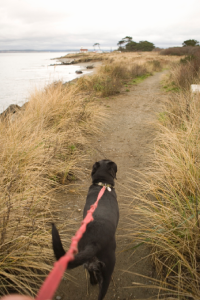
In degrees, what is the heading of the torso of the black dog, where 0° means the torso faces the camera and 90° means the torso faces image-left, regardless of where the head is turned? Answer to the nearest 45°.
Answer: approximately 180°
